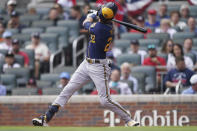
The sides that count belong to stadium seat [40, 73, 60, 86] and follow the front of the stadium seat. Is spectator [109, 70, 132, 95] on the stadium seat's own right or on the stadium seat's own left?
on the stadium seat's own left

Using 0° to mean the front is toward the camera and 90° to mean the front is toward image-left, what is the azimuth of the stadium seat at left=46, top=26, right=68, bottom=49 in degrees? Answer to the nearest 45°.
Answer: approximately 0°

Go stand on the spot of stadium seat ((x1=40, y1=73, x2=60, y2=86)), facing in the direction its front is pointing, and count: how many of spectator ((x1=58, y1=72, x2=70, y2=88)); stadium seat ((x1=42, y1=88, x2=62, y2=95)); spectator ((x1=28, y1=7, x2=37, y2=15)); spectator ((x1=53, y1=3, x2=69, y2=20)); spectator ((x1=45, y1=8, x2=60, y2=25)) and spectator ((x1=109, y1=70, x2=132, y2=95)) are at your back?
3

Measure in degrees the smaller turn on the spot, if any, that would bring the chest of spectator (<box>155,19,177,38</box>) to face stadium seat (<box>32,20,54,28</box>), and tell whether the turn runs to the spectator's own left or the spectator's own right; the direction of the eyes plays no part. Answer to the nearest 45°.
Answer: approximately 90° to the spectator's own right
